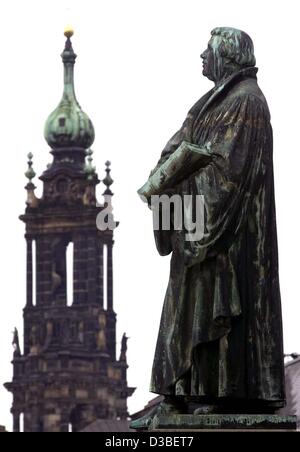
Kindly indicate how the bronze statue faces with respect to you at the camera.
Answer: facing to the left of the viewer
